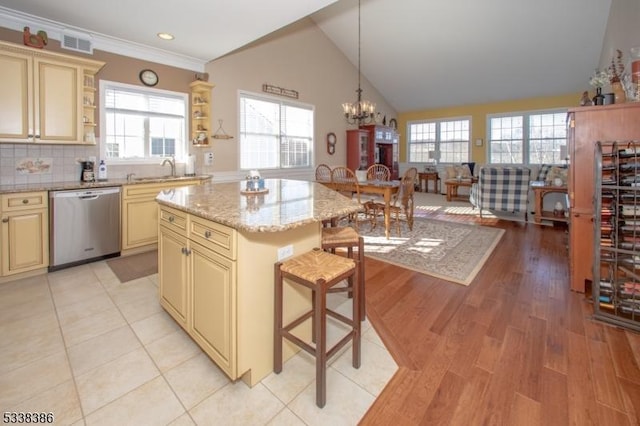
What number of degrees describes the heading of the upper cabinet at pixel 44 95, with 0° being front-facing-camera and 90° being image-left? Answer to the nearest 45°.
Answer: approximately 315°

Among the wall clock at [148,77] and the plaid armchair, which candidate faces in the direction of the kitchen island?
the wall clock

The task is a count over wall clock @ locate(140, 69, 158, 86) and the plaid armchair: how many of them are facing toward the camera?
1

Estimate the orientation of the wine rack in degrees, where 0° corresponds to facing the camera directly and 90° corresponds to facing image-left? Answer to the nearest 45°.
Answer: approximately 45°

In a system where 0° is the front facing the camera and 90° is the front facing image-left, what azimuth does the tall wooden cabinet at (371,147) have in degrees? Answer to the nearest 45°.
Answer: approximately 315°

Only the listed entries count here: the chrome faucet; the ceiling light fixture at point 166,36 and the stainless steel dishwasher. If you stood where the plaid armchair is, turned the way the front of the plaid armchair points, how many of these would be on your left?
3
